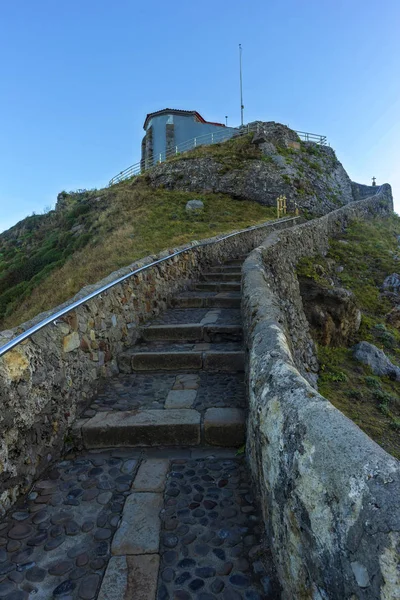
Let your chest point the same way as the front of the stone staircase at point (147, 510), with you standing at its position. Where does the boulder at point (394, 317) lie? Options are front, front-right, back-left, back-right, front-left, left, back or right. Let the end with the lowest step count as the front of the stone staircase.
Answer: back-left

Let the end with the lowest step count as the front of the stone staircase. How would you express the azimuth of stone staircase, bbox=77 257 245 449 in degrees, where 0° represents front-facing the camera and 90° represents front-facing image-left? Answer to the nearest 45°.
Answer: approximately 0°

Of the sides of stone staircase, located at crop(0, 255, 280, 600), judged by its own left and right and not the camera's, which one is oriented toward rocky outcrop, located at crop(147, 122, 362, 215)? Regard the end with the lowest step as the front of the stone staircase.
back

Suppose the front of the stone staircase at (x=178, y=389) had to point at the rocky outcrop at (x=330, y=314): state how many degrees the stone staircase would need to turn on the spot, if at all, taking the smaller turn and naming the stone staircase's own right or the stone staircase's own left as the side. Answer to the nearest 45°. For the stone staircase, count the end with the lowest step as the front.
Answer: approximately 135° to the stone staircase's own left

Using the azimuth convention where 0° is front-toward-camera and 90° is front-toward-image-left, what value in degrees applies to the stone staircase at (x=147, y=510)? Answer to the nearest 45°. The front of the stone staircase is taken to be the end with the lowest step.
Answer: approximately 0°

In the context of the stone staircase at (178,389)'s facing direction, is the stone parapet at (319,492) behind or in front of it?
in front

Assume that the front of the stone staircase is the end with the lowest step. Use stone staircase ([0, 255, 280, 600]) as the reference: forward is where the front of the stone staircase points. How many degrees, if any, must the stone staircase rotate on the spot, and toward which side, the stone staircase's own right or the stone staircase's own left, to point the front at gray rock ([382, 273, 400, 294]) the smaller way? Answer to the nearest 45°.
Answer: approximately 135° to the stone staircase's own left

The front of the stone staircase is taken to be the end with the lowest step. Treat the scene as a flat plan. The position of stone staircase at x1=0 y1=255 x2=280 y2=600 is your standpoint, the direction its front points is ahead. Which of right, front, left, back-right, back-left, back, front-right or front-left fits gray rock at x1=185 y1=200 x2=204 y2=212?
back

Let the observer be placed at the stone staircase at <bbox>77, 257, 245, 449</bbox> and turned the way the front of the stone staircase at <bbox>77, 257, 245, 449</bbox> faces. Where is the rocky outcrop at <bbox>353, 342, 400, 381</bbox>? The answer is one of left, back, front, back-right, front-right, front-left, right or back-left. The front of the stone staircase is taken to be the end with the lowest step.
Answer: back-left

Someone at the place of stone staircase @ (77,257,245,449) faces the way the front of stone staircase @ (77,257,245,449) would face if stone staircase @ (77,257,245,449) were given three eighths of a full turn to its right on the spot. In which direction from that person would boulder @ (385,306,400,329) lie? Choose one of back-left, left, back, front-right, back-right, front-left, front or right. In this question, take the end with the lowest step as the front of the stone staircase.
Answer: right
